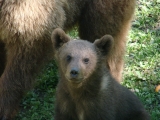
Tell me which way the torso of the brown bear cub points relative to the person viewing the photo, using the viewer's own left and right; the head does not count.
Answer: facing the viewer and to the left of the viewer
